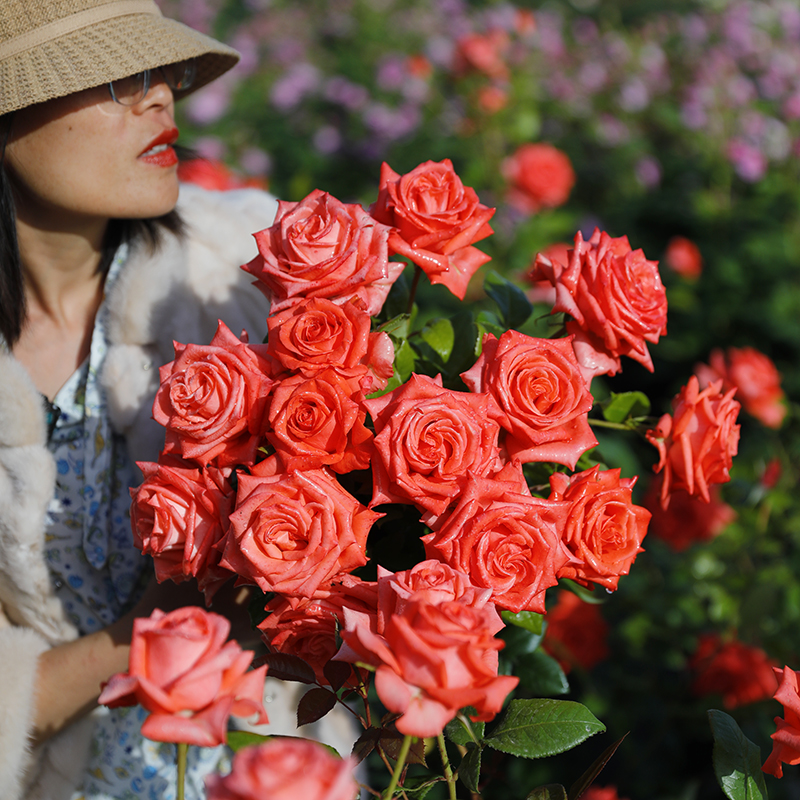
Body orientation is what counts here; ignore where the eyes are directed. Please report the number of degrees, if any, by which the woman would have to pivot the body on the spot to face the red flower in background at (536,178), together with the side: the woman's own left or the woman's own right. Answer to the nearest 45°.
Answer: approximately 90° to the woman's own left

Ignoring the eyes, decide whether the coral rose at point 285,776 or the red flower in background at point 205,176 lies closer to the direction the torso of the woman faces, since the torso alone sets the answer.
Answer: the coral rose

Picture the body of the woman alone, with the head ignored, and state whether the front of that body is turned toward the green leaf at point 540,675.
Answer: yes

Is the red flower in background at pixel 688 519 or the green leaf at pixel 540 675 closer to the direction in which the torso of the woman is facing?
the green leaf

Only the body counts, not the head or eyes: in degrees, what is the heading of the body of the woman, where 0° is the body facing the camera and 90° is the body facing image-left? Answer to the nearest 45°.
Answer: approximately 315°

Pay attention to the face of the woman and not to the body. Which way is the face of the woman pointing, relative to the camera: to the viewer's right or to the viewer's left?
to the viewer's right
